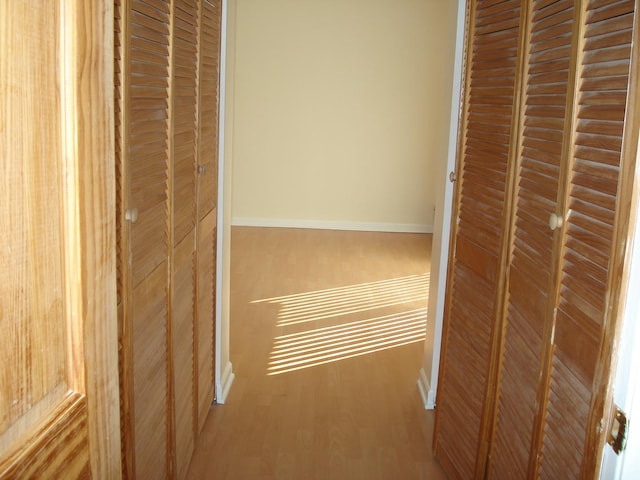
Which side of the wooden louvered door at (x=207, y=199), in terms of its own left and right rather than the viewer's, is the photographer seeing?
right

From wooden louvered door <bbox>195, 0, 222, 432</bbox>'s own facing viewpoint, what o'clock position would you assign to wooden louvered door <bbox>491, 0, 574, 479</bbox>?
wooden louvered door <bbox>491, 0, 574, 479</bbox> is roughly at 2 o'clock from wooden louvered door <bbox>195, 0, 222, 432</bbox>.

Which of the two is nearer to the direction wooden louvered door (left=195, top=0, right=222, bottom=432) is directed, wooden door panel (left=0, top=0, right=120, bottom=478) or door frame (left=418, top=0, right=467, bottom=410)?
the door frame

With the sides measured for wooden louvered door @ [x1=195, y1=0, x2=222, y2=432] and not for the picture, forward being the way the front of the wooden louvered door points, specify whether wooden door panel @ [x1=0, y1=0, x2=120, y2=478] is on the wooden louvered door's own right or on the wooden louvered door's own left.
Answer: on the wooden louvered door's own right

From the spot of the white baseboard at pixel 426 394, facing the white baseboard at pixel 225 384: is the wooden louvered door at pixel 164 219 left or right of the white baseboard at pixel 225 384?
left

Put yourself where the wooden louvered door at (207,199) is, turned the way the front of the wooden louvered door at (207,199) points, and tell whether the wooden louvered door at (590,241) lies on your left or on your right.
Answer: on your right

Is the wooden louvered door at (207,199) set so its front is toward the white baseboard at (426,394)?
yes
